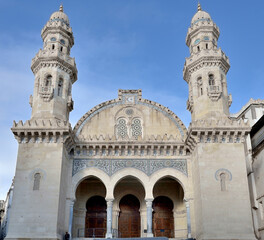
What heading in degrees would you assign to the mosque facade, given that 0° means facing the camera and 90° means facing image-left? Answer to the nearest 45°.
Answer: approximately 0°
